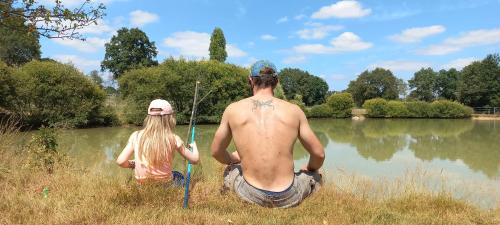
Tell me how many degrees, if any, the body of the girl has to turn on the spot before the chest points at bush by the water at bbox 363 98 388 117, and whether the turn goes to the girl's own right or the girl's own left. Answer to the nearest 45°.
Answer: approximately 45° to the girl's own right

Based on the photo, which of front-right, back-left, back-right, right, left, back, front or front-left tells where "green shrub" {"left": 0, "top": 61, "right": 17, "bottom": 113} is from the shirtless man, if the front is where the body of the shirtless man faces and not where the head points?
front-left

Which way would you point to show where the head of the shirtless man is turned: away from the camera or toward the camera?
away from the camera

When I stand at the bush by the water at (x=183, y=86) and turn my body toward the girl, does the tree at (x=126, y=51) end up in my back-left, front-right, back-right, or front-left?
back-right

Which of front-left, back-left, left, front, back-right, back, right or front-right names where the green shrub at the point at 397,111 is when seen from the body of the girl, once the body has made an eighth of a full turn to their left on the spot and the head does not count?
right

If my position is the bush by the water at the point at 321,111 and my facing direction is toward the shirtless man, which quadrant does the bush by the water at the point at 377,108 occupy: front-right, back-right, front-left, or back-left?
back-left

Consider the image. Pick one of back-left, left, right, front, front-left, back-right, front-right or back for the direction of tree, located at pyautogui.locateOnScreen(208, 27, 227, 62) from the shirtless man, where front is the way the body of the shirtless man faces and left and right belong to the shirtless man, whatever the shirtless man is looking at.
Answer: front

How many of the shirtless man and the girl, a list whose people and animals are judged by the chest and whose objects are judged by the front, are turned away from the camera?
2

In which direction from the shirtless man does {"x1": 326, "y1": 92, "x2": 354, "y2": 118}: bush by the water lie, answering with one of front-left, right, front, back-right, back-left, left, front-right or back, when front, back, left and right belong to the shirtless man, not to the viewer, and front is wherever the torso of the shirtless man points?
front

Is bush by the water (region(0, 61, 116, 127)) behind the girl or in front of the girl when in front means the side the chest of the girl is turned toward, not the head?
in front

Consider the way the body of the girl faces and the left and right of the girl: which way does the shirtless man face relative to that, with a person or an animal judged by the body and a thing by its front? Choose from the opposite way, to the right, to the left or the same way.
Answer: the same way

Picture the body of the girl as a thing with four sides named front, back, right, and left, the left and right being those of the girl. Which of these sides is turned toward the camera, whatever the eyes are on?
back

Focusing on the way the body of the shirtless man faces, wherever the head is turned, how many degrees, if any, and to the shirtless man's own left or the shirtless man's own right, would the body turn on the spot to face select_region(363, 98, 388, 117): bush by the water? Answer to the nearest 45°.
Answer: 0° — they already face it

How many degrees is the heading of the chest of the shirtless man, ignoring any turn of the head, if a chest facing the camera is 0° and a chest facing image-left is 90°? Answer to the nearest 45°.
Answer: approximately 180°

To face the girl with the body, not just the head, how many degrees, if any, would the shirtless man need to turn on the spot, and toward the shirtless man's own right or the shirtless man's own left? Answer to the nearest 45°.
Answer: approximately 90° to the shirtless man's own left

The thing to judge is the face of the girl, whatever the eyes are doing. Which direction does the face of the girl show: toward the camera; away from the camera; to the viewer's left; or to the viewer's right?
away from the camera
